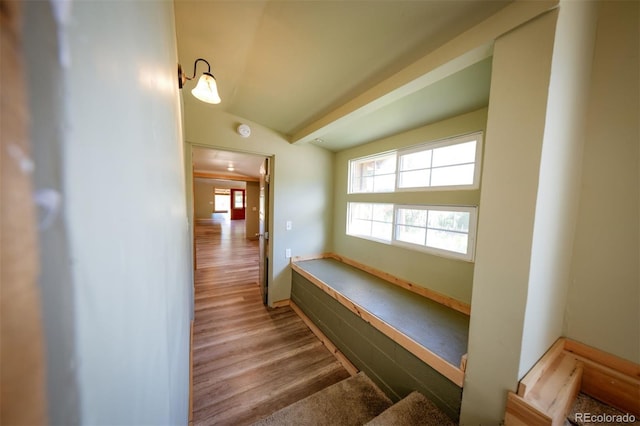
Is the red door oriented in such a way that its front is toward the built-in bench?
yes

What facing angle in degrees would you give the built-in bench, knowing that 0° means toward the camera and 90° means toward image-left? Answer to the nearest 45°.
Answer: approximately 45°

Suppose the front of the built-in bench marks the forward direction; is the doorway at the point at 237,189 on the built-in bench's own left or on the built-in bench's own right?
on the built-in bench's own right

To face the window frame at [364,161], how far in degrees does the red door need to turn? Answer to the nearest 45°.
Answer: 0° — it already faces it

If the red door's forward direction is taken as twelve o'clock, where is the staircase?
The staircase is roughly at 12 o'clock from the red door.

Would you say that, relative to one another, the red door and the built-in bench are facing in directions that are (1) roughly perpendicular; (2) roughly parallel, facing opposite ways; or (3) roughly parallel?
roughly perpendicular

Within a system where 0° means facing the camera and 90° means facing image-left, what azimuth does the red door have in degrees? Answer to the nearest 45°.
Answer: approximately 0°

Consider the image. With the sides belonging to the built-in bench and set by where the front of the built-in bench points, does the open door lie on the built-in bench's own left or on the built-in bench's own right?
on the built-in bench's own right
